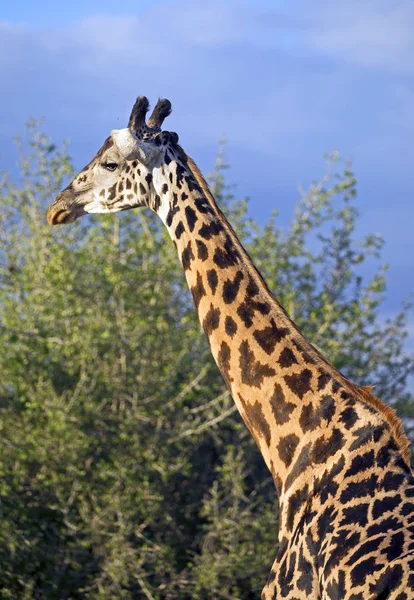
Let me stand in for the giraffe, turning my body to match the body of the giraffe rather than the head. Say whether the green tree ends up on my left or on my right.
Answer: on my right

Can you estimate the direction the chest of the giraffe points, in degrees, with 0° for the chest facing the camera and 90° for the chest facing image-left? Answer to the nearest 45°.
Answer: approximately 90°
